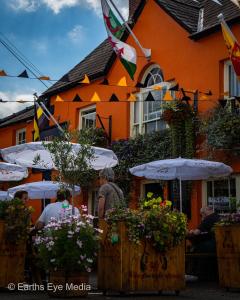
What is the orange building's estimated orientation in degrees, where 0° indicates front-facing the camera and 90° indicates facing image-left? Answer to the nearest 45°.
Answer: approximately 45°

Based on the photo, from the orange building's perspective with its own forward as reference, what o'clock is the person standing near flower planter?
The person standing near flower planter is roughly at 11 o'clock from the orange building.

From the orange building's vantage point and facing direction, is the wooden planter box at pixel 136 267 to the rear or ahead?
ahead

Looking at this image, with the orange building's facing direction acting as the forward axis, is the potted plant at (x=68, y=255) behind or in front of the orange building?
in front

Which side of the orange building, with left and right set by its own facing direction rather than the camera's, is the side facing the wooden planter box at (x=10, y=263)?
front

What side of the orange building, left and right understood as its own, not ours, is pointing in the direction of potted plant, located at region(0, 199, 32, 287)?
front
